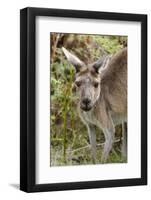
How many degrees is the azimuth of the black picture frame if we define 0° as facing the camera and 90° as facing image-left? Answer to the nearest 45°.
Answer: approximately 315°
